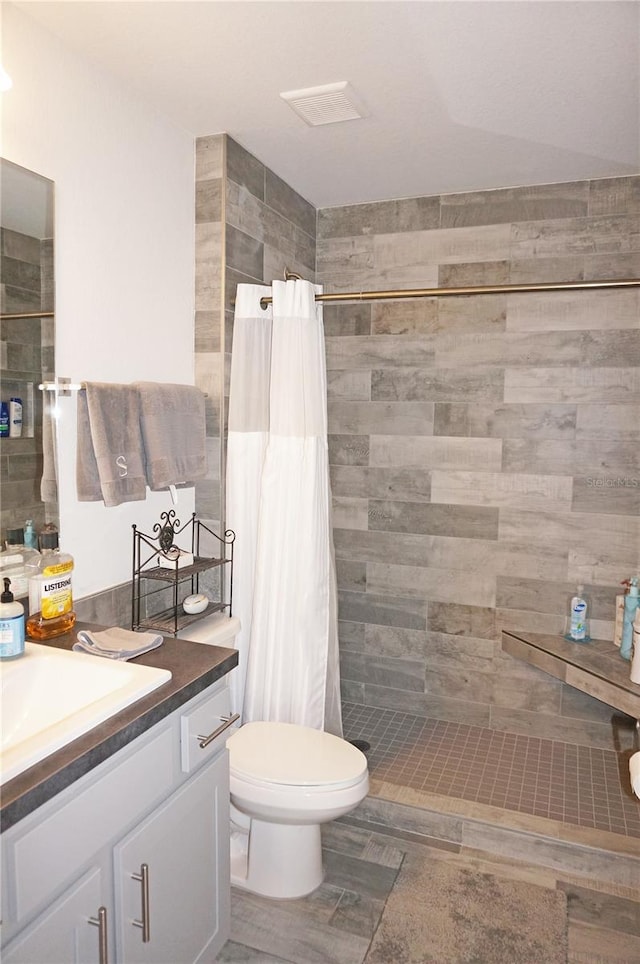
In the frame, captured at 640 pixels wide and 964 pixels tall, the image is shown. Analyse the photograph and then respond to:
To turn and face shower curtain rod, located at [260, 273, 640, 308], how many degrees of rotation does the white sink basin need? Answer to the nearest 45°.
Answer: approximately 45° to its left

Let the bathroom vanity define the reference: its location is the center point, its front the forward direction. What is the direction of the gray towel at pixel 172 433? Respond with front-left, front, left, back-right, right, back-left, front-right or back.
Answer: back-left

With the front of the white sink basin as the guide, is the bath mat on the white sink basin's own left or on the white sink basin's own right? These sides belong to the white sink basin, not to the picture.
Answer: on the white sink basin's own left

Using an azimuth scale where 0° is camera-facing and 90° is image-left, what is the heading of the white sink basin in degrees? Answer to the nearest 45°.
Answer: approximately 315°

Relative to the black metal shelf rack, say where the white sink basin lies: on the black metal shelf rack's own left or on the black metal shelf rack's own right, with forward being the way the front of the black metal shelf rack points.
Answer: on the black metal shelf rack's own right
